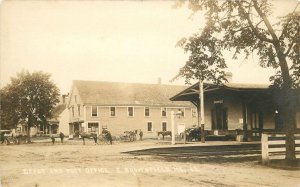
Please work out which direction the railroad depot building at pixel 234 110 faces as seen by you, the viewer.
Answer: facing the viewer

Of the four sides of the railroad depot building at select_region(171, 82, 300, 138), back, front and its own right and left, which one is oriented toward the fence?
front

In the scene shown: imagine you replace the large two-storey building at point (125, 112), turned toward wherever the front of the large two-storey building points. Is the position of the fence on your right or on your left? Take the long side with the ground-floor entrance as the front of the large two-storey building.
on your left

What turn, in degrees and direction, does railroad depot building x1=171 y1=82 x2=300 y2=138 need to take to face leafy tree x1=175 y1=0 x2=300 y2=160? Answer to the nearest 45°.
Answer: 0° — it already faces it

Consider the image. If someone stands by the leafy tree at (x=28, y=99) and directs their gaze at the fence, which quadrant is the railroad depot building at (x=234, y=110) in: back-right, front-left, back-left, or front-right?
front-left

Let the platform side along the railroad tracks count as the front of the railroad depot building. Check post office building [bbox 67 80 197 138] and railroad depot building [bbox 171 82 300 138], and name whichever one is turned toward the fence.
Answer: railroad depot building [bbox 171 82 300 138]
